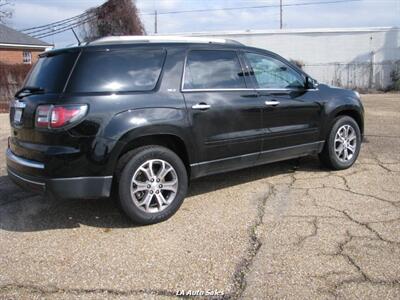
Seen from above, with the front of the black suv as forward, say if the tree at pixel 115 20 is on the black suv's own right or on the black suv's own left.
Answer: on the black suv's own left

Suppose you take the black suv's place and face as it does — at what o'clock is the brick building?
The brick building is roughly at 10 o'clock from the black suv.

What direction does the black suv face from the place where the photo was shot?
facing away from the viewer and to the right of the viewer
